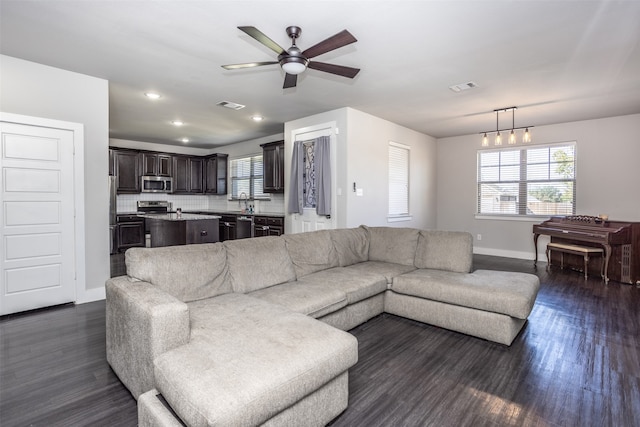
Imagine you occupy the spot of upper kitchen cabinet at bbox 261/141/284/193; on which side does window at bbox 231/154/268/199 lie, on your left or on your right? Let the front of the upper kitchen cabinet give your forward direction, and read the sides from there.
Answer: on your right

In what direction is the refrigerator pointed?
toward the camera

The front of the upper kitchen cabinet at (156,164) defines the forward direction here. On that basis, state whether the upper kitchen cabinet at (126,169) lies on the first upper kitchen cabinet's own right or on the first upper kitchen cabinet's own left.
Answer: on the first upper kitchen cabinet's own right

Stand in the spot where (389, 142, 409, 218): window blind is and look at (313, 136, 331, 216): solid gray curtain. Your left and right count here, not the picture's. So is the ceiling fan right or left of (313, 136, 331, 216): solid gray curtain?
left

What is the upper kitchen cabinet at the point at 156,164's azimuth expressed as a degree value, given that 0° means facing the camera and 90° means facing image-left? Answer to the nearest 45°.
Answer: approximately 315°

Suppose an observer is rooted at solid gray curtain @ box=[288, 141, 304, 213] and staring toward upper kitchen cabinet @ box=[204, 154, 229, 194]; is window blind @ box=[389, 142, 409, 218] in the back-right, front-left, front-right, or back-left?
back-right

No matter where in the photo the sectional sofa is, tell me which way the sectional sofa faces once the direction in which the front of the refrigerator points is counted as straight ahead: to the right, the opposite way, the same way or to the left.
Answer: the same way

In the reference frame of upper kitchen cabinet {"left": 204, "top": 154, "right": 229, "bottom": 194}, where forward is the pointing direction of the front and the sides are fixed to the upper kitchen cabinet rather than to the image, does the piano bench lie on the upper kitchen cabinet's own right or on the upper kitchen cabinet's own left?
on the upper kitchen cabinet's own left
